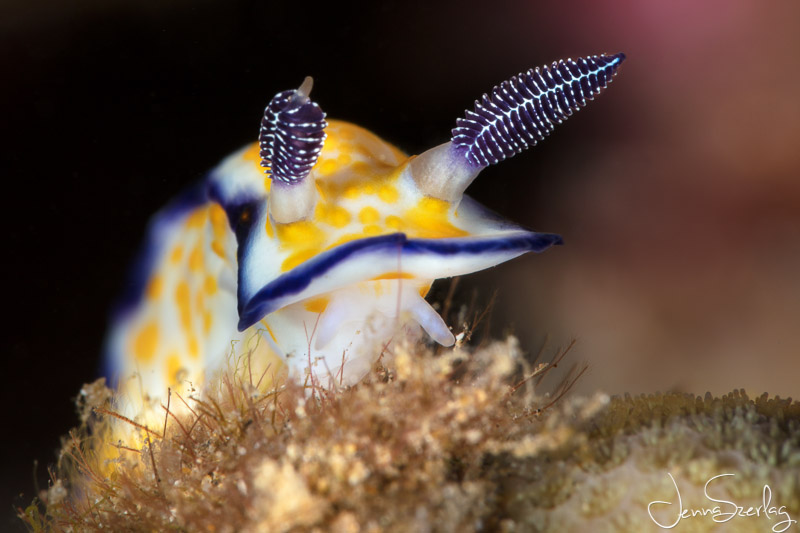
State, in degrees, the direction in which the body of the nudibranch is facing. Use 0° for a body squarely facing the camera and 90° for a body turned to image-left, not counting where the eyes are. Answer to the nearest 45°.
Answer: approximately 315°
